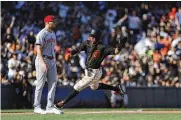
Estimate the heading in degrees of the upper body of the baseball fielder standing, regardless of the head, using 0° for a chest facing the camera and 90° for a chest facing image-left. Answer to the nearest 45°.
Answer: approximately 315°
